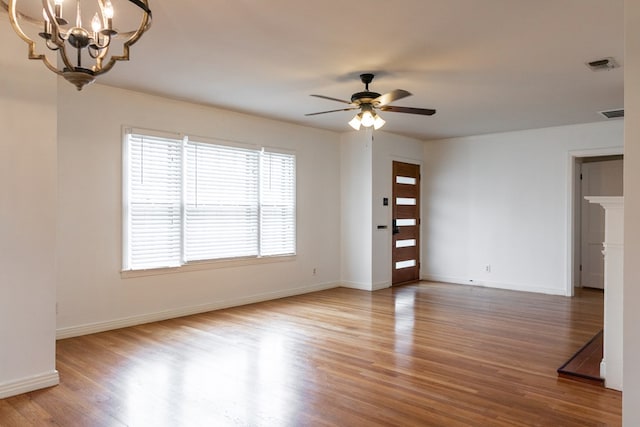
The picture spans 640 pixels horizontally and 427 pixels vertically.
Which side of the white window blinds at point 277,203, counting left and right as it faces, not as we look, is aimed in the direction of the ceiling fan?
front

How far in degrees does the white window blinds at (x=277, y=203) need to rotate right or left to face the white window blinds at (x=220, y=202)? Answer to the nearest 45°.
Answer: approximately 90° to its right

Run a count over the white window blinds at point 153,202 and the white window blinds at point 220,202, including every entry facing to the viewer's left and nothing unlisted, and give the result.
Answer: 0

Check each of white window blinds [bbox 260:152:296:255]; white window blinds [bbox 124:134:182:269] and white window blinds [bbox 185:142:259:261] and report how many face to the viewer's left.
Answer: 0

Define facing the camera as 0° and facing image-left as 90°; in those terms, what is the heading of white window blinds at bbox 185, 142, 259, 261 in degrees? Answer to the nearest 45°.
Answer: approximately 315°

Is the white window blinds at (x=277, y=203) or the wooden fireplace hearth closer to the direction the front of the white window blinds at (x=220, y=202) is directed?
the wooden fireplace hearth

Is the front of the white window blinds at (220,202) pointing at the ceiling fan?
yes

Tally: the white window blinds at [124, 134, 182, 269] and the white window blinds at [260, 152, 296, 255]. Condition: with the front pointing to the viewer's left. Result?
0

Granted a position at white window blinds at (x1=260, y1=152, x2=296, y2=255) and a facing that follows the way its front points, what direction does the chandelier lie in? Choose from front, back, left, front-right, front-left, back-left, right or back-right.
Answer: front-right

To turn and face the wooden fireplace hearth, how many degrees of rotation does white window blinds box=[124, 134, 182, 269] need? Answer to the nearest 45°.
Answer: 0° — it already faces it

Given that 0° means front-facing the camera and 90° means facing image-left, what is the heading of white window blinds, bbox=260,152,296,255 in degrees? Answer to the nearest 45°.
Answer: approximately 315°

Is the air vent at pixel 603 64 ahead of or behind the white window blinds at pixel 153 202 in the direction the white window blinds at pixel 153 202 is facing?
ahead

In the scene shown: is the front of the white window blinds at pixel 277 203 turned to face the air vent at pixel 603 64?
yes

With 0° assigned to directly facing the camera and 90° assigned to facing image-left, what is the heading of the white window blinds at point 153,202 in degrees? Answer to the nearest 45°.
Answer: approximately 315°

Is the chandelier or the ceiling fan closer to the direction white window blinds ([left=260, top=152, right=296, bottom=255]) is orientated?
the ceiling fan
